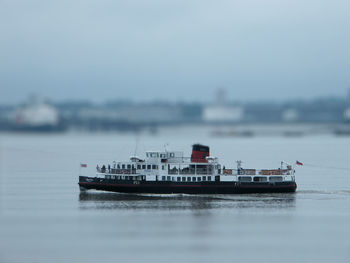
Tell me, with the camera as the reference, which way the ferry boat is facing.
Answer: facing to the left of the viewer
